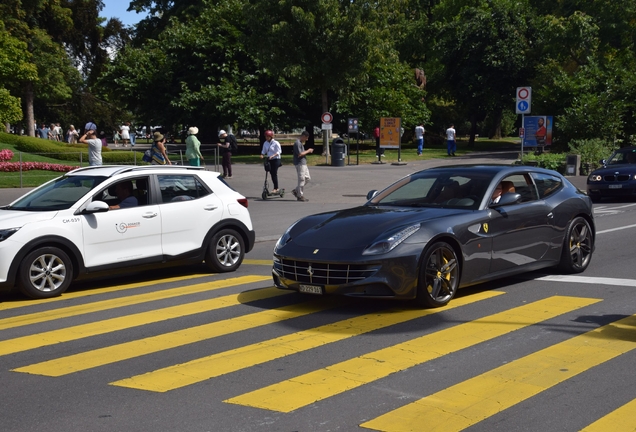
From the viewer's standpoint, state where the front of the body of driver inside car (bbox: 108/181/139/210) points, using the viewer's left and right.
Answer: facing to the left of the viewer

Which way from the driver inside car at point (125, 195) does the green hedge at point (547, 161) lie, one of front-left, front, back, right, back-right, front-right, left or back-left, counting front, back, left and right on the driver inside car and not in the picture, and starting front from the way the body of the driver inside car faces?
back-right

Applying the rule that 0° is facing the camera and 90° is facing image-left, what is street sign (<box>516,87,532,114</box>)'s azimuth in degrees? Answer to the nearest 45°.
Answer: approximately 0°

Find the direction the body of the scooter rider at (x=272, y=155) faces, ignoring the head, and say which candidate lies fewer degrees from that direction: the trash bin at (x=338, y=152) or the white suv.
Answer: the white suv

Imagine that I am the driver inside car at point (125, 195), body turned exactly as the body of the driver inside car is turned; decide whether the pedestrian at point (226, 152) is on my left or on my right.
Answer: on my right

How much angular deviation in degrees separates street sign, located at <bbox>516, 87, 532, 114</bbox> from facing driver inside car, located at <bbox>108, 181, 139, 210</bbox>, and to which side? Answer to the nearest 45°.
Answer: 0° — it already faces them

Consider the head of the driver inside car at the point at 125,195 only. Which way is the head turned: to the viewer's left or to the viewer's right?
to the viewer's left

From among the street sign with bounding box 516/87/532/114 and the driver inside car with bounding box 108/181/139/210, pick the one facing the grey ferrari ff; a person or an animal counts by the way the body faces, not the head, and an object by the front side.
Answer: the street sign

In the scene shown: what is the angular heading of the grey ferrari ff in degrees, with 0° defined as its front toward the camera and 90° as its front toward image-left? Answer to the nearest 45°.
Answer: approximately 45°

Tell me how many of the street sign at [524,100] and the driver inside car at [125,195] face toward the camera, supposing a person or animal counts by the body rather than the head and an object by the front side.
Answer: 1

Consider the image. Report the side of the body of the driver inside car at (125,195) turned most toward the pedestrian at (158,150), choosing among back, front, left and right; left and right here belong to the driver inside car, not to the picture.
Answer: right
